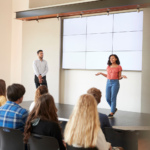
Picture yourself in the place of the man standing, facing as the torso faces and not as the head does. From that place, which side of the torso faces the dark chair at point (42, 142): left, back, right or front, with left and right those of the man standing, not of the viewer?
front

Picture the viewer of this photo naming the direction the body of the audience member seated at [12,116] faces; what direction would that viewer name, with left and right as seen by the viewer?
facing away from the viewer and to the right of the viewer

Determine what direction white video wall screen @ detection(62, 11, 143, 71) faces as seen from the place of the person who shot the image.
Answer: facing the viewer and to the left of the viewer

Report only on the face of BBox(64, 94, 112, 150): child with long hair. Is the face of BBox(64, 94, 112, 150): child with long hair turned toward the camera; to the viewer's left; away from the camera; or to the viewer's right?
away from the camera

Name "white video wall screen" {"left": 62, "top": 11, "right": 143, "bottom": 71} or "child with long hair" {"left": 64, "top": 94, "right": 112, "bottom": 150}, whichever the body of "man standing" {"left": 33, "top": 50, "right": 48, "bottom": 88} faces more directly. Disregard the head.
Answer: the child with long hair

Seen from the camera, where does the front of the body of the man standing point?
toward the camera

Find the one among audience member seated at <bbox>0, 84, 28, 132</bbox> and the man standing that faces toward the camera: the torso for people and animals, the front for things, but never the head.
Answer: the man standing

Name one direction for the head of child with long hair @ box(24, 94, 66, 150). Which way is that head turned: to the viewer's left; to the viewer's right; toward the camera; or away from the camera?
away from the camera

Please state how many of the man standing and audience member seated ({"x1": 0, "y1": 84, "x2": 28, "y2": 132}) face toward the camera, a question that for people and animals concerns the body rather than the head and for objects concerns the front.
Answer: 1

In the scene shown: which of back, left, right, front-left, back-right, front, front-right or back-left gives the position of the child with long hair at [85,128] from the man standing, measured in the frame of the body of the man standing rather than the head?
front

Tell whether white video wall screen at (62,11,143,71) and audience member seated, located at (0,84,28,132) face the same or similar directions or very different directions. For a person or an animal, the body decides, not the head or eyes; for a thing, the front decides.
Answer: very different directions

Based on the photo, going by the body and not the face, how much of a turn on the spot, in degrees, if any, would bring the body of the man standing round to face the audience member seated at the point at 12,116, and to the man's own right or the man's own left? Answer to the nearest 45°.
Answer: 0° — they already face them

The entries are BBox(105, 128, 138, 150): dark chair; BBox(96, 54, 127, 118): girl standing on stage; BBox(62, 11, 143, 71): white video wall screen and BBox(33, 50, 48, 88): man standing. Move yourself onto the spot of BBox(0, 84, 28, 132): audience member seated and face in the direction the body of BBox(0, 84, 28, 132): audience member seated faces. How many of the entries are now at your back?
0

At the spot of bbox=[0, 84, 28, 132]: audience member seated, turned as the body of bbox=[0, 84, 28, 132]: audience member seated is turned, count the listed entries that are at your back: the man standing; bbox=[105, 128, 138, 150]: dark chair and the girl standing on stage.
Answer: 0

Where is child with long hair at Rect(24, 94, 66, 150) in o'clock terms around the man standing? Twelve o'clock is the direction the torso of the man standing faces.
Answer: The child with long hair is roughly at 12 o'clock from the man standing.

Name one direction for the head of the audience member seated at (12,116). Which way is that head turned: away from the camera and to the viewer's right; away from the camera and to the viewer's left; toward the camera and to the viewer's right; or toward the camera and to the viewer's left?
away from the camera and to the viewer's right
